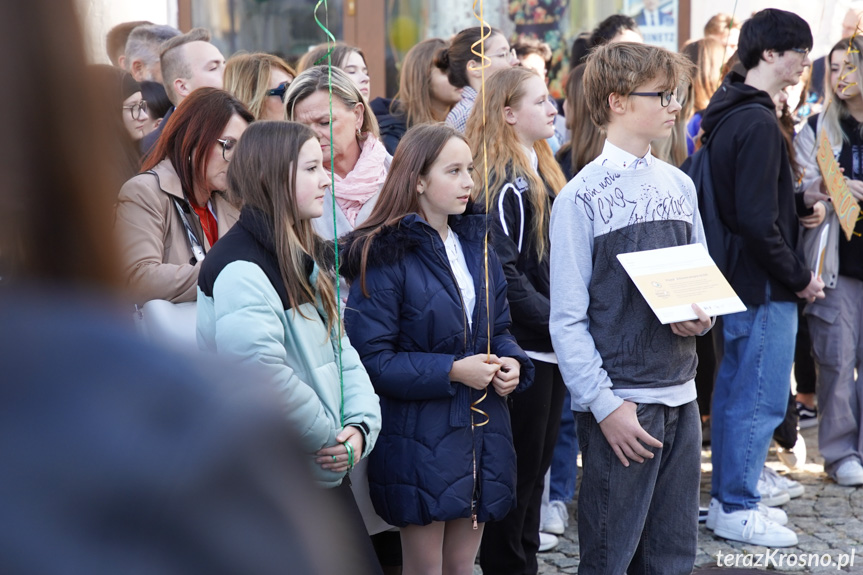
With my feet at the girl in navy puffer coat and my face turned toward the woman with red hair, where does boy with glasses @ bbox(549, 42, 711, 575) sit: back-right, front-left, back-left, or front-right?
back-right

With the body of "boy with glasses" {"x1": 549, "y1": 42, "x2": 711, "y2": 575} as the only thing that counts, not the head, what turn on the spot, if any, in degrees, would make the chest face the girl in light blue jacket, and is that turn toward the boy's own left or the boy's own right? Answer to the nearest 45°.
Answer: approximately 90° to the boy's own right

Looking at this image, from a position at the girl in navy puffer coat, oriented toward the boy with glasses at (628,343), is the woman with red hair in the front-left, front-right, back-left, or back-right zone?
back-left

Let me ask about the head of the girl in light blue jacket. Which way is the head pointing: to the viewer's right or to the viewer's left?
to the viewer's right

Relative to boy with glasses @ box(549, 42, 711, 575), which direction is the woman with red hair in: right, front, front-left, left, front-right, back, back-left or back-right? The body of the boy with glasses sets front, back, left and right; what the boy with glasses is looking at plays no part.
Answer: back-right
